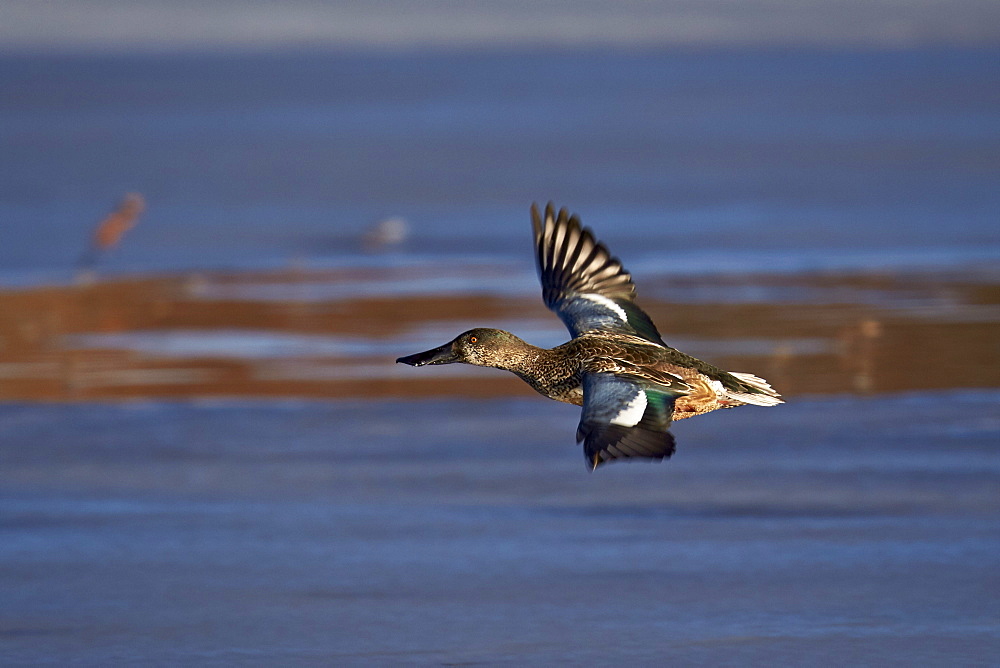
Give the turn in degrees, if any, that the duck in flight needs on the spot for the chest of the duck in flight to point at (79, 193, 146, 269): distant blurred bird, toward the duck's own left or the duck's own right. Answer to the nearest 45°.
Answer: approximately 45° to the duck's own right

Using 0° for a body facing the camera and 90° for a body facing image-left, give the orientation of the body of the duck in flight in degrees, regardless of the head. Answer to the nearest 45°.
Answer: approximately 90°

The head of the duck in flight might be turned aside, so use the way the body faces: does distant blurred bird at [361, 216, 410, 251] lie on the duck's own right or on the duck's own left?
on the duck's own right
